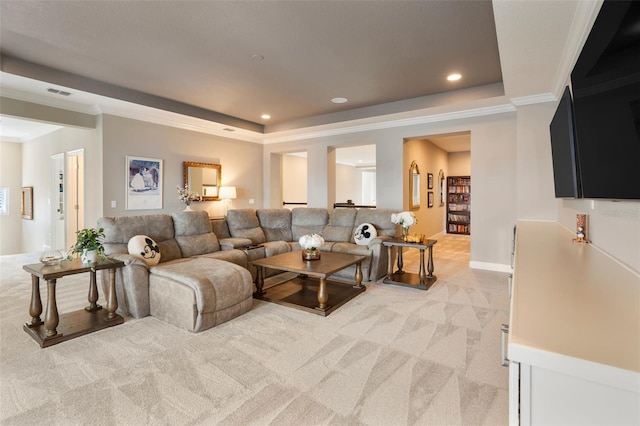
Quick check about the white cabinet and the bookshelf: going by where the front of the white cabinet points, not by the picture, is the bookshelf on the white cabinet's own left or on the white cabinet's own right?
on the white cabinet's own right

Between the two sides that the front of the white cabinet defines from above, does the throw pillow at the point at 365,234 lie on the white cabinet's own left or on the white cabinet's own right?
on the white cabinet's own right

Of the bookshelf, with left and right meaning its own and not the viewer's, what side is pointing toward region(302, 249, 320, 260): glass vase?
front

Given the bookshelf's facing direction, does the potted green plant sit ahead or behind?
ahead

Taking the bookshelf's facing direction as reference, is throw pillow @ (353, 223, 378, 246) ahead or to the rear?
ahead

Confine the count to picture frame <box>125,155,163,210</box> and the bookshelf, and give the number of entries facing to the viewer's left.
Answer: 0

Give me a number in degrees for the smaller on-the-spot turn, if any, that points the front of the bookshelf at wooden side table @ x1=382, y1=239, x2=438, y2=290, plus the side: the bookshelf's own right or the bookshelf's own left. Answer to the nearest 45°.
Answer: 0° — it already faces it

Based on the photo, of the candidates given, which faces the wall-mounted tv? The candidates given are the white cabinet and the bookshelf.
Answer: the bookshelf

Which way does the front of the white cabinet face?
to the viewer's left

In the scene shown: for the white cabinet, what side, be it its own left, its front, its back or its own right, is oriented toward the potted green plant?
front

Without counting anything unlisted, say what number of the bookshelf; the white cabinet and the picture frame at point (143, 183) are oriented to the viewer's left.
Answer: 1

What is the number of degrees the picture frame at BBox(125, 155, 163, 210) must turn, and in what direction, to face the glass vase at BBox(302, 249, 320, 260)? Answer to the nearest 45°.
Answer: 0° — it already faces it

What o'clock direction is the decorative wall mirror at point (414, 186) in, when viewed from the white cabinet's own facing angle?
The decorative wall mirror is roughly at 2 o'clock from the white cabinet.
